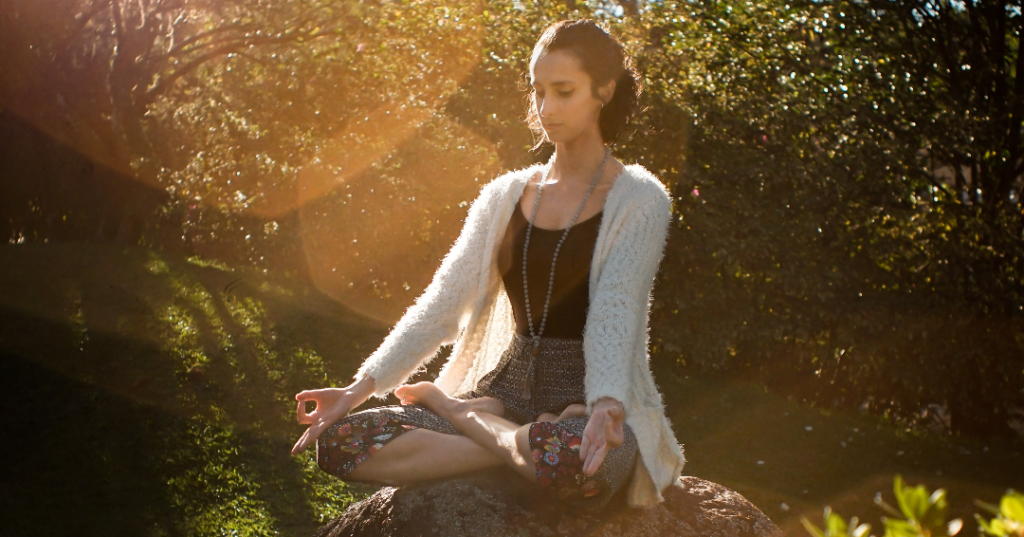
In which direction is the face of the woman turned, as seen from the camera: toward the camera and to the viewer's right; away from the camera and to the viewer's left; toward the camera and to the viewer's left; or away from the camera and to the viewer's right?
toward the camera and to the viewer's left

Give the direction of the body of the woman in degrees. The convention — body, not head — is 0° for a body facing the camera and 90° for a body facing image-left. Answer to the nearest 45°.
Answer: approximately 45°

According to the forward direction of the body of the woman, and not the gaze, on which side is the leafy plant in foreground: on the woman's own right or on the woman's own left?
on the woman's own left

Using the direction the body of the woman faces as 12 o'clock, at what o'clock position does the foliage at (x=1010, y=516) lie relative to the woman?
The foliage is roughly at 10 o'clock from the woman.
